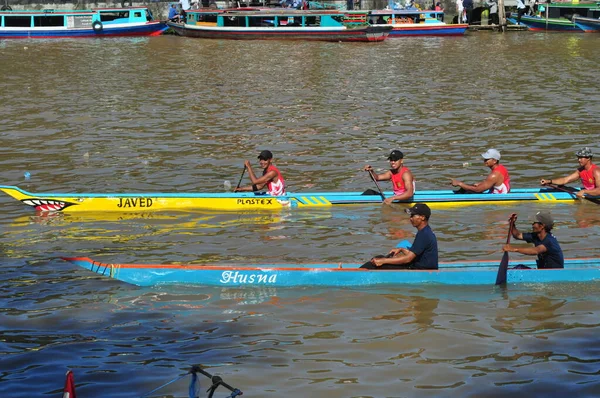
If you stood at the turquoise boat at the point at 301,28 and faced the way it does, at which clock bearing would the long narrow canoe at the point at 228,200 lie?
The long narrow canoe is roughly at 3 o'clock from the turquoise boat.

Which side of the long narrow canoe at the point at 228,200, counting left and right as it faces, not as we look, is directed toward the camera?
left

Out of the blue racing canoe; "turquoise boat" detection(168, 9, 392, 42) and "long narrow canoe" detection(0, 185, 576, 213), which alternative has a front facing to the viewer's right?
the turquoise boat

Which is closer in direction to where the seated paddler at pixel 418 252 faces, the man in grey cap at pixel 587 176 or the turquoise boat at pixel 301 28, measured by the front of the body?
the turquoise boat

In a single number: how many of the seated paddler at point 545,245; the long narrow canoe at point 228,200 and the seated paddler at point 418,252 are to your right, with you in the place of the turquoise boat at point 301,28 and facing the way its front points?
3

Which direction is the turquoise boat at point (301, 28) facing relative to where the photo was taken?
to the viewer's right

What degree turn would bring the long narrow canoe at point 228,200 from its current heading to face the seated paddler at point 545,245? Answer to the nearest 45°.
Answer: approximately 135° to its left

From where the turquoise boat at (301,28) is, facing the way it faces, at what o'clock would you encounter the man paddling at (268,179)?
The man paddling is roughly at 3 o'clock from the turquoise boat.

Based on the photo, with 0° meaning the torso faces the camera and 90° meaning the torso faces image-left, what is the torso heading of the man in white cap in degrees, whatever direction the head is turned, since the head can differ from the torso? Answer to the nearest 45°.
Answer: approximately 90°

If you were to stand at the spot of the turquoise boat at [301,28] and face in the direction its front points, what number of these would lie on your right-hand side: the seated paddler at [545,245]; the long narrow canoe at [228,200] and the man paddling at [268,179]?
3

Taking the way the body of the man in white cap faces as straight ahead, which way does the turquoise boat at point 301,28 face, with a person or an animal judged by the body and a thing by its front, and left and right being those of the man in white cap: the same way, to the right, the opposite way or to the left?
the opposite way

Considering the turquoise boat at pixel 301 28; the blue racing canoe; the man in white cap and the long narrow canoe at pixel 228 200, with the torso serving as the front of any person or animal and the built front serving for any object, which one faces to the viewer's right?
the turquoise boat

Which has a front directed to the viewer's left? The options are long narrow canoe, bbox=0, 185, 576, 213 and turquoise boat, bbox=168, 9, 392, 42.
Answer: the long narrow canoe

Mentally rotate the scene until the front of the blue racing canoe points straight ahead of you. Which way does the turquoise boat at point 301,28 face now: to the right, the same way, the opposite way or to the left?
the opposite way

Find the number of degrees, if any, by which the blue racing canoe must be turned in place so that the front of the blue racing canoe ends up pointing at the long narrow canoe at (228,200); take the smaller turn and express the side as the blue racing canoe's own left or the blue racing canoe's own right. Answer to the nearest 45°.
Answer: approximately 90° to the blue racing canoe's own right

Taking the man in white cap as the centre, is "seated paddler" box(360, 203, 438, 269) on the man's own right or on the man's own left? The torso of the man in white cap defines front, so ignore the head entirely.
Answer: on the man's own left
